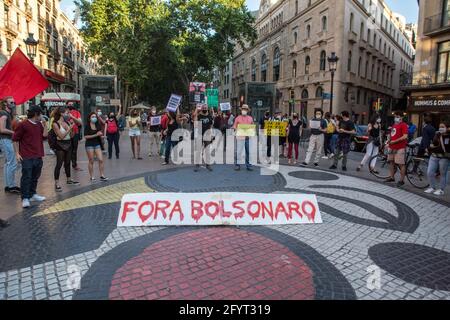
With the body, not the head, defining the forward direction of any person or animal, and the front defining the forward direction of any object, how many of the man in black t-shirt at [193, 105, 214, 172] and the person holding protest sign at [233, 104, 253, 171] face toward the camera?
2

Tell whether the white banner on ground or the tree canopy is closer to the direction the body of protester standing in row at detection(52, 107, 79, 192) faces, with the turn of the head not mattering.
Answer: the white banner on ground

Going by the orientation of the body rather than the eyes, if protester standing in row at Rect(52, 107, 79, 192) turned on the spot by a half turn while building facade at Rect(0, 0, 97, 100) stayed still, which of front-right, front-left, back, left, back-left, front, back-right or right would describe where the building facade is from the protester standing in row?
front-right

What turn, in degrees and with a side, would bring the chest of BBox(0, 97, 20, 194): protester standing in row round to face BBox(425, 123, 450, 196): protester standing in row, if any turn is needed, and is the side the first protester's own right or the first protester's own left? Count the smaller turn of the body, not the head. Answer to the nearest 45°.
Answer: approximately 45° to the first protester's own right

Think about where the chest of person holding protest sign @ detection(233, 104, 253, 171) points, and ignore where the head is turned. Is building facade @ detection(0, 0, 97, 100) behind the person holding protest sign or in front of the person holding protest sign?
behind

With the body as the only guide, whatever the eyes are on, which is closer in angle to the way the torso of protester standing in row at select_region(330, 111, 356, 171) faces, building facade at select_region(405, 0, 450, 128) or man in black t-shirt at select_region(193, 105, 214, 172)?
the man in black t-shirt

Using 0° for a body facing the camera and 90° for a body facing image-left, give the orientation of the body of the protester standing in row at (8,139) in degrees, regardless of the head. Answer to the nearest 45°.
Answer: approximately 270°

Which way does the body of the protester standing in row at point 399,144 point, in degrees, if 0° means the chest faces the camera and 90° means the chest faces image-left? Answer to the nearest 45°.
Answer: approximately 45°

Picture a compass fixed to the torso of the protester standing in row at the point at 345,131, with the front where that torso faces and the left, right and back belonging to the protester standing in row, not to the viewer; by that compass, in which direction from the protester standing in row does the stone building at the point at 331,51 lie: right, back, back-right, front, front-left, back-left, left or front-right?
back-right
